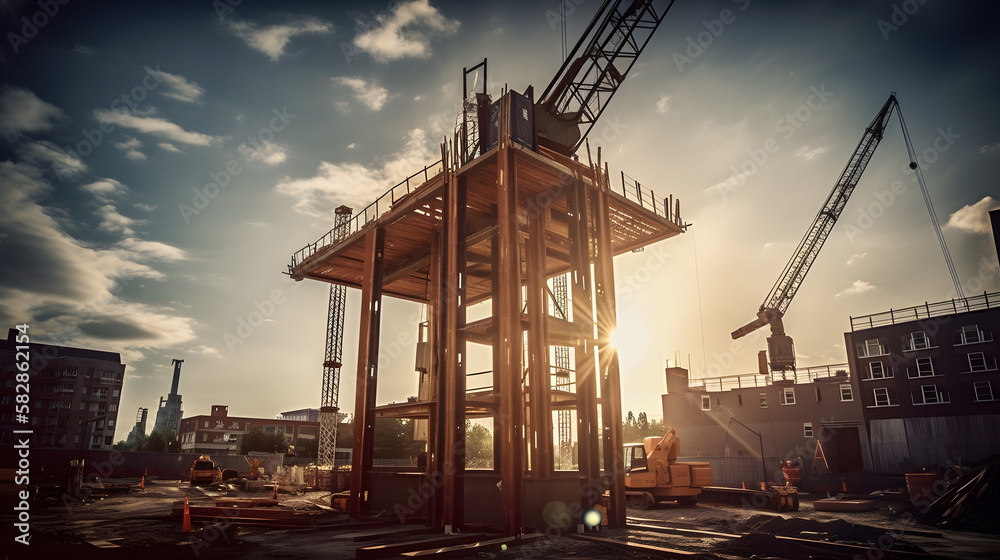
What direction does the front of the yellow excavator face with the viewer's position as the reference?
facing to the left of the viewer

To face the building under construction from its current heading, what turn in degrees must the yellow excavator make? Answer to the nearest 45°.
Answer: approximately 45° to its left

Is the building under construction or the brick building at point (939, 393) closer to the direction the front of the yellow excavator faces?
the building under construction

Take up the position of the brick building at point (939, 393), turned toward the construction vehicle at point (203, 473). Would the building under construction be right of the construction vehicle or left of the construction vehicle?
left

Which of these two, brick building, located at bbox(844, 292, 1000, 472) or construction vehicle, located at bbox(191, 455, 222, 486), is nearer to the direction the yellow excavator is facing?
the construction vehicle

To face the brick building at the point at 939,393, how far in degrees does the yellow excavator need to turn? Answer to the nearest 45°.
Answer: approximately 135° to its right

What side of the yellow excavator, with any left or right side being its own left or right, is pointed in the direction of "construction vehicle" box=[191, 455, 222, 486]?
front
